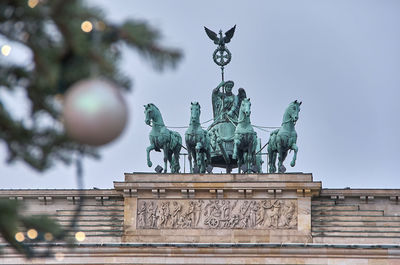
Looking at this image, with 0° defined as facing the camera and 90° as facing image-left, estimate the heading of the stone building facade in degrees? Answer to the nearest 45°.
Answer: approximately 0°

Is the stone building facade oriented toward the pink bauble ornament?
yes
